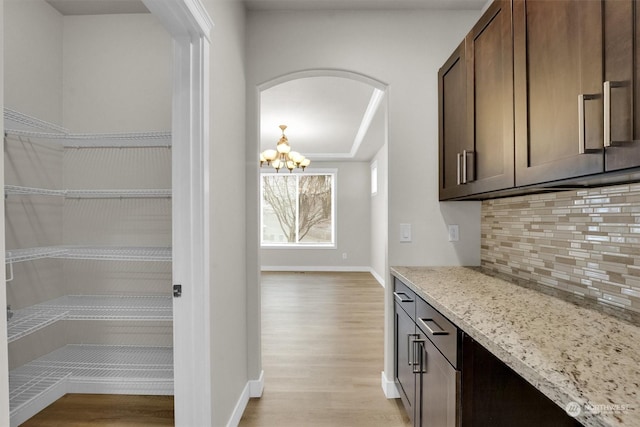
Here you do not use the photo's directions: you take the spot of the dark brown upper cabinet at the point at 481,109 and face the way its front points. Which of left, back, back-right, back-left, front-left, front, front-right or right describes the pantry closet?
front-right

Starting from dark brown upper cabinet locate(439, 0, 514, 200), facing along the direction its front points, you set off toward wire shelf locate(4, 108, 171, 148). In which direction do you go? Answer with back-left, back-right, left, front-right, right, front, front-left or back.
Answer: front-right

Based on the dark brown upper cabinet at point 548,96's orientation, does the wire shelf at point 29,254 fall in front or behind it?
in front

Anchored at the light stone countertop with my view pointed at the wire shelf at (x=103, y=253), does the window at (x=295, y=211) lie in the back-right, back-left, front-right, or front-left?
front-right

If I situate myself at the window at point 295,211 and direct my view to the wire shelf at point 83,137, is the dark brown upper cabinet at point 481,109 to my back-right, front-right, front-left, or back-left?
front-left

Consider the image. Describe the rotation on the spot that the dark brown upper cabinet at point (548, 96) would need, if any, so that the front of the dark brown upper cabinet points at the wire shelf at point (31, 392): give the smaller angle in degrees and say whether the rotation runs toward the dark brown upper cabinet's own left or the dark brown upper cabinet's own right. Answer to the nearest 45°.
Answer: approximately 45° to the dark brown upper cabinet's own right

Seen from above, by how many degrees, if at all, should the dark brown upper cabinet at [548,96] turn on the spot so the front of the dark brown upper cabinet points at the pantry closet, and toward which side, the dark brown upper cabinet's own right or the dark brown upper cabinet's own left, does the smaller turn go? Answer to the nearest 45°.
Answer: approximately 45° to the dark brown upper cabinet's own right

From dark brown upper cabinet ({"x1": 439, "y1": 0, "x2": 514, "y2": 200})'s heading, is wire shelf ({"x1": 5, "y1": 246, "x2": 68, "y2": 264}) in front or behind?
in front

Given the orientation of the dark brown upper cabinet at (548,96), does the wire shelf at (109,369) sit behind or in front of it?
in front

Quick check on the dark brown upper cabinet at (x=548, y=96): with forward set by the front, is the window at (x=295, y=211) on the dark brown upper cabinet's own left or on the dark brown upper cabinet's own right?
on the dark brown upper cabinet's own right

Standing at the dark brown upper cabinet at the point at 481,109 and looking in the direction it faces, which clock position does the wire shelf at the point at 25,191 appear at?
The wire shelf is roughly at 1 o'clock from the dark brown upper cabinet.

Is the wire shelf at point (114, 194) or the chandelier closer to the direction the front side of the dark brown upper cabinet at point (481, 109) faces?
the wire shelf

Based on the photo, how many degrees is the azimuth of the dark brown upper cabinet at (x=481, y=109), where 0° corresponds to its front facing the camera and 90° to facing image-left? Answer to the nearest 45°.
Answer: approximately 45°

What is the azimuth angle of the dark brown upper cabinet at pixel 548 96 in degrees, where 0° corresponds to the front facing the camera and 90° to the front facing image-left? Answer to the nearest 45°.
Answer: approximately 45°
